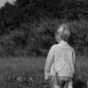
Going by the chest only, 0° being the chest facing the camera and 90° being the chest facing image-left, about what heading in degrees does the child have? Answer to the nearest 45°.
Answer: approximately 180°
